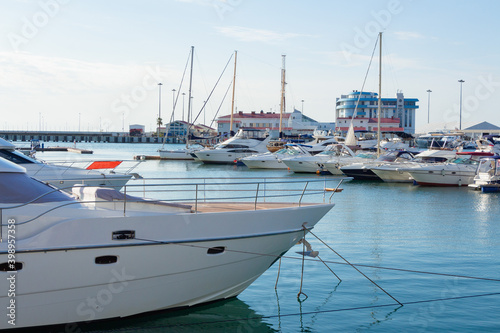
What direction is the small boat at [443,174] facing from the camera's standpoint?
to the viewer's left

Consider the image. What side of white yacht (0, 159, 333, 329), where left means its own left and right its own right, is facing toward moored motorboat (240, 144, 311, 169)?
left

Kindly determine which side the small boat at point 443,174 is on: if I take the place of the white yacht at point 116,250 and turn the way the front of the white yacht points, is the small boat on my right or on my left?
on my left

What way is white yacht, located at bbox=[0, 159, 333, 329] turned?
to the viewer's right

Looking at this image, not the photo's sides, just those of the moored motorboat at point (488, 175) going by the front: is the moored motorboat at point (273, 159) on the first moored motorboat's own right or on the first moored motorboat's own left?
on the first moored motorboat's own left

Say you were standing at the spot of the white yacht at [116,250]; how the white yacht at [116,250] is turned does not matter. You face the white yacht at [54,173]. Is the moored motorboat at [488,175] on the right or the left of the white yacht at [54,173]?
right

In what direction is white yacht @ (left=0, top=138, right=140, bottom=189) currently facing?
to the viewer's right

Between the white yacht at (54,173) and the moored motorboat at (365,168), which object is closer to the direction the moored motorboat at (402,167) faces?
the white yacht

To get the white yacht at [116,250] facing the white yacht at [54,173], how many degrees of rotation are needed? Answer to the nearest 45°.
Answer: approximately 90° to its left

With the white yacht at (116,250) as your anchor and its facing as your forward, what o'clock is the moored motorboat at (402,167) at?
The moored motorboat is roughly at 10 o'clock from the white yacht.

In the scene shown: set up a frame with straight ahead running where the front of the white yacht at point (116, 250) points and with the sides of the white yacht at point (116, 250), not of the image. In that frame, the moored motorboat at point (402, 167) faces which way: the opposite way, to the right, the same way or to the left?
the opposite way

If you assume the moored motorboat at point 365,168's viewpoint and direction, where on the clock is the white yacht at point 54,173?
The white yacht is roughly at 11 o'clock from the moored motorboat.
